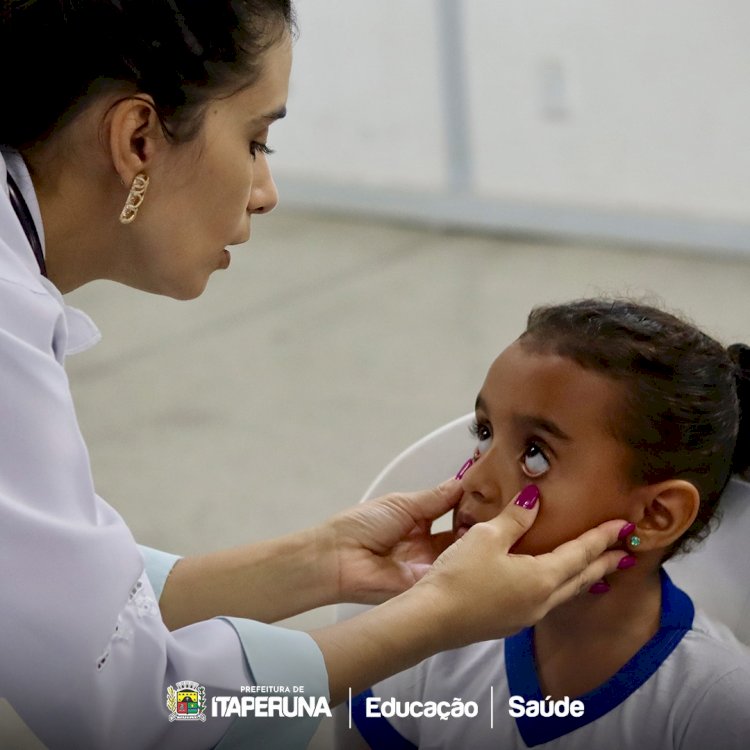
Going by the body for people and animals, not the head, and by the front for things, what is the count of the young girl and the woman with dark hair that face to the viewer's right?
1

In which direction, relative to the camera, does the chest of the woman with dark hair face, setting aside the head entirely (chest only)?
to the viewer's right

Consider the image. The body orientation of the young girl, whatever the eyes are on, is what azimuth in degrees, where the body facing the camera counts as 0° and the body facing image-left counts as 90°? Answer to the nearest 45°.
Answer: approximately 45°

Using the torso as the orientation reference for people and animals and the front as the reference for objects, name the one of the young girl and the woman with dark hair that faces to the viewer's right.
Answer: the woman with dark hair

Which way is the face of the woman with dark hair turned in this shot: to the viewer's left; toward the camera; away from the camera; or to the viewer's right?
to the viewer's right
